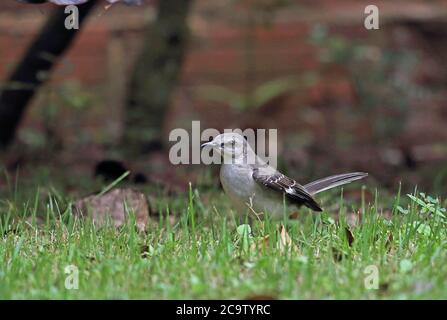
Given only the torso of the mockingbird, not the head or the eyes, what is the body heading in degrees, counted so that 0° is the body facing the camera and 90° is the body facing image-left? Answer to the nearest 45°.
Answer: approximately 90°

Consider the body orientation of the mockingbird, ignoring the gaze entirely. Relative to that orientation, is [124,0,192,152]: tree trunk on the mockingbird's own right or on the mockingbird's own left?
on the mockingbird's own right
